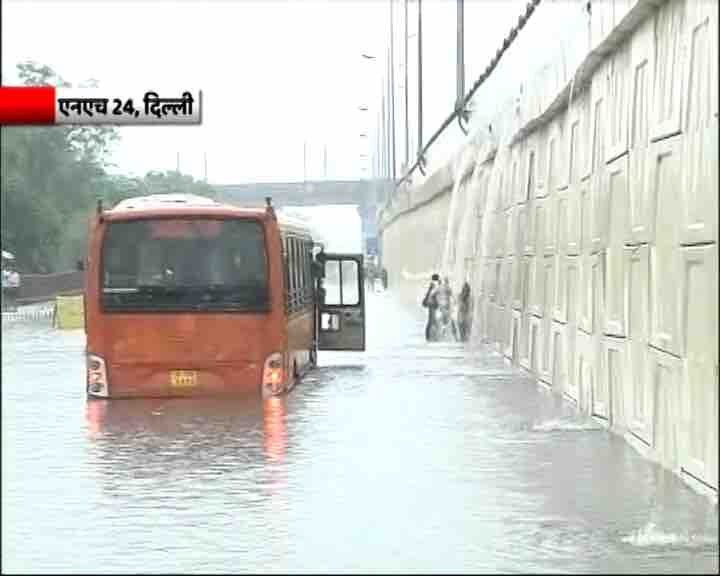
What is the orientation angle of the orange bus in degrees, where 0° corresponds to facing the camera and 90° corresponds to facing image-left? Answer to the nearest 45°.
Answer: approximately 180°
